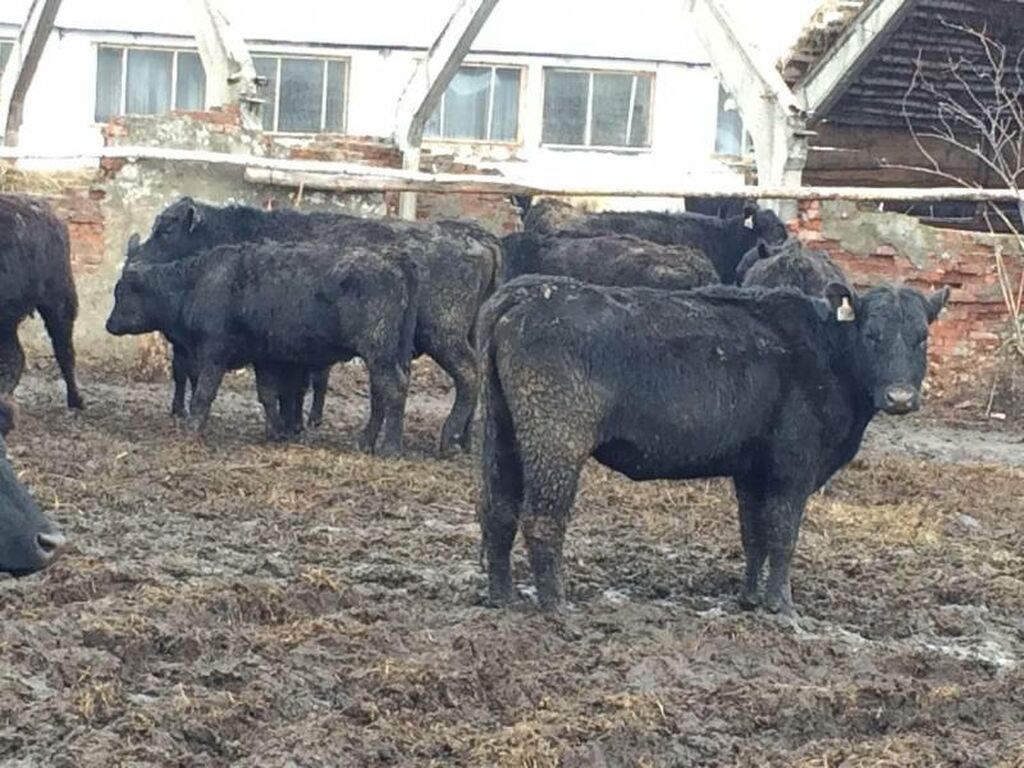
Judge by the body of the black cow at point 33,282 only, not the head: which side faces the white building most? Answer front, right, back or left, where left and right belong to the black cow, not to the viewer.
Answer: right

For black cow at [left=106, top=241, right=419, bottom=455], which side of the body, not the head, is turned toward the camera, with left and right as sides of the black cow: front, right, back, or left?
left

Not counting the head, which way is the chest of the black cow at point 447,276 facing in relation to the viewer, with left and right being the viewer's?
facing to the left of the viewer

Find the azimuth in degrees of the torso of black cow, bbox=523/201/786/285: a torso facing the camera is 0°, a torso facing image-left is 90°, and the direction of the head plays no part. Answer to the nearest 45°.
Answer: approximately 270°

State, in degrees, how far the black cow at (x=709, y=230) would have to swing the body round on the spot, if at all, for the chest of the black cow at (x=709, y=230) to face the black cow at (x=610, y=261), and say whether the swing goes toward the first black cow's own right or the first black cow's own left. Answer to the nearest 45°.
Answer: approximately 135° to the first black cow's own right

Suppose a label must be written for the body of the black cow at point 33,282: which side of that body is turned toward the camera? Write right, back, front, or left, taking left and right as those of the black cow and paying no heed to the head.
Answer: left

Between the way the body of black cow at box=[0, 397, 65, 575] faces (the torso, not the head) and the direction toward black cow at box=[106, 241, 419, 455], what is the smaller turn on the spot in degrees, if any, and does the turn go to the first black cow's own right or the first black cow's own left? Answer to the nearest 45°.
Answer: approximately 90° to the first black cow's own left

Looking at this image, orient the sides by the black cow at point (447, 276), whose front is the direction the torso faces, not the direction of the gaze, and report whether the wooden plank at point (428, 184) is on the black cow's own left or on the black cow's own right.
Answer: on the black cow's own right

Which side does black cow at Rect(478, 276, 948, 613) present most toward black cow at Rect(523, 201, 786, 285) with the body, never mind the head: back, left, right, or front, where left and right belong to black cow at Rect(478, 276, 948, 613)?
left

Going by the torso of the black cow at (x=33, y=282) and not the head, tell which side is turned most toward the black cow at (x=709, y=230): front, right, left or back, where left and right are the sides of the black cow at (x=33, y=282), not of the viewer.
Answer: back

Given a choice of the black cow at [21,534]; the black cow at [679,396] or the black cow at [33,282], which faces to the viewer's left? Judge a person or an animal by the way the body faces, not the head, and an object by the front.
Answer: the black cow at [33,282]

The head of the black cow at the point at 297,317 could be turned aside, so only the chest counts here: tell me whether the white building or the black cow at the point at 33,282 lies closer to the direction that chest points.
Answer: the black cow

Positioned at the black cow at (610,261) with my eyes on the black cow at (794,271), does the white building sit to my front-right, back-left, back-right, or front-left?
back-left

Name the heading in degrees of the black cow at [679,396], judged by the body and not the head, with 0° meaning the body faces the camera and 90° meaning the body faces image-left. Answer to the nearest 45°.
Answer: approximately 270°

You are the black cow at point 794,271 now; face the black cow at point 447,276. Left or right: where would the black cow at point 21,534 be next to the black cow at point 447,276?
left
